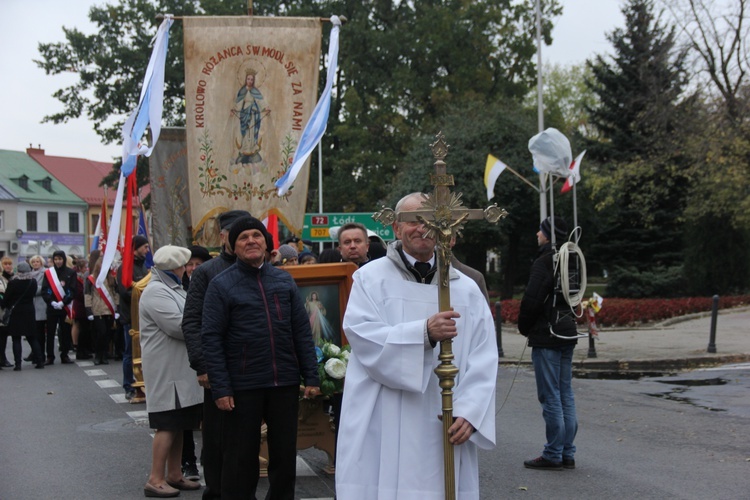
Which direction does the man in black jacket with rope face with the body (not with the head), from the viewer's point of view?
to the viewer's left

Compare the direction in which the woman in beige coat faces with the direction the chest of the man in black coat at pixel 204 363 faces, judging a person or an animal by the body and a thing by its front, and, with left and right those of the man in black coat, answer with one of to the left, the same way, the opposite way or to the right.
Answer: the same way

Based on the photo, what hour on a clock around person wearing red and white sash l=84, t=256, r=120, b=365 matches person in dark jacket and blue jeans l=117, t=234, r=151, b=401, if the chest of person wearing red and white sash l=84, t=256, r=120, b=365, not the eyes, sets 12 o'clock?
person in dark jacket and blue jeans l=117, t=234, r=151, b=401 is roughly at 12 o'clock from person wearing red and white sash l=84, t=256, r=120, b=365.

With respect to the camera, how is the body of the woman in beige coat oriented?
to the viewer's right

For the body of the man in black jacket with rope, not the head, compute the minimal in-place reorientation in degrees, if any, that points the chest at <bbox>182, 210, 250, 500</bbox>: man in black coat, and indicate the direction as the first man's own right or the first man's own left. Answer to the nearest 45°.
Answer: approximately 45° to the first man's own left

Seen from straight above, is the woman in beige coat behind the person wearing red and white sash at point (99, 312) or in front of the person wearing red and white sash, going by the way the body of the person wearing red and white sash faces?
in front

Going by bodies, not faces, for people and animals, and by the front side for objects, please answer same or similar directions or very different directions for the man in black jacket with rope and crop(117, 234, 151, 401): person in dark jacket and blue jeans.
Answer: very different directions

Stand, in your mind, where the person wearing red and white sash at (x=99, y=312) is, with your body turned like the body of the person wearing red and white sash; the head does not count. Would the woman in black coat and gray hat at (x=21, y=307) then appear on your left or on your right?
on your right

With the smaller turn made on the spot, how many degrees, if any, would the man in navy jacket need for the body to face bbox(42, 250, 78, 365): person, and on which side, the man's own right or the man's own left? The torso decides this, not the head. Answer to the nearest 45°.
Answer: approximately 180°

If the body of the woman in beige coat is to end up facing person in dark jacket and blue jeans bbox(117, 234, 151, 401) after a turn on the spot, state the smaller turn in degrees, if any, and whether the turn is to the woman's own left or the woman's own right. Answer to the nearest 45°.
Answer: approximately 90° to the woman's own left

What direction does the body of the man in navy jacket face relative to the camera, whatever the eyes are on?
toward the camera
